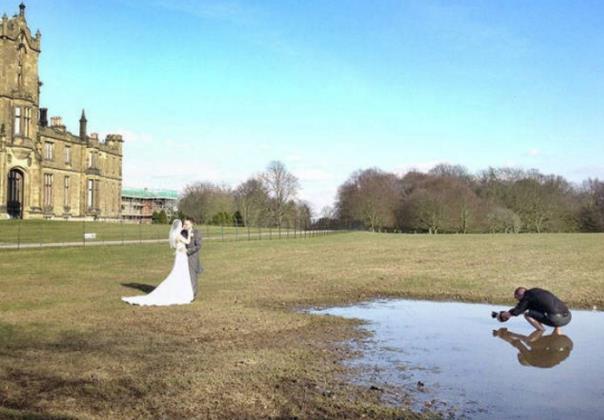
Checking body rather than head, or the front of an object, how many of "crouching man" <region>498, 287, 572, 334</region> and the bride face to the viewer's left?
1

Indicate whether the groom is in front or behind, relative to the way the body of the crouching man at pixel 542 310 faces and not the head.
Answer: in front

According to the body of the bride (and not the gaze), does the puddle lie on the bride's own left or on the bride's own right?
on the bride's own right

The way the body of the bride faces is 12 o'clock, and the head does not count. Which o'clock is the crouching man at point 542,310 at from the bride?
The crouching man is roughly at 1 o'clock from the bride.

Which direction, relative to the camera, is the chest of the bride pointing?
to the viewer's right

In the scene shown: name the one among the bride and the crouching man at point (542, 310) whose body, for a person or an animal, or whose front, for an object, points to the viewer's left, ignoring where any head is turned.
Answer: the crouching man

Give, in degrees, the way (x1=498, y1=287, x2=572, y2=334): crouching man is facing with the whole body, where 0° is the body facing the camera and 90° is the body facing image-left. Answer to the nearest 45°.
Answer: approximately 90°

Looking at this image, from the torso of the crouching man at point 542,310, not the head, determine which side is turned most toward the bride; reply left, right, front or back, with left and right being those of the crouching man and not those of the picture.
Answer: front
